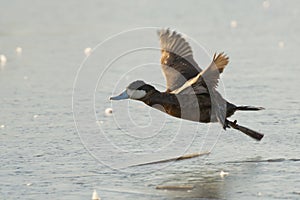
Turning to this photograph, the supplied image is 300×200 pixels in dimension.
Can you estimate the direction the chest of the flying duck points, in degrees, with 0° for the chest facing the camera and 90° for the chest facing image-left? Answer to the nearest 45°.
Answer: approximately 90°
